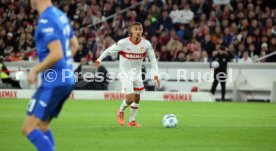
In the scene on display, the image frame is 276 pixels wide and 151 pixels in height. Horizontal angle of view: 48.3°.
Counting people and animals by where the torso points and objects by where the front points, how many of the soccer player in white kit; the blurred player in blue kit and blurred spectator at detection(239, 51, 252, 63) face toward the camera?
2

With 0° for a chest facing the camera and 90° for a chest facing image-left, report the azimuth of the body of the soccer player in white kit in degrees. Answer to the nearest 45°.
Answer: approximately 0°

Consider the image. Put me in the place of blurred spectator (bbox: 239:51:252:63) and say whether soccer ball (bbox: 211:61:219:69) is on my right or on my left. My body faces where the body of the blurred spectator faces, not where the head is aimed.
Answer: on my right

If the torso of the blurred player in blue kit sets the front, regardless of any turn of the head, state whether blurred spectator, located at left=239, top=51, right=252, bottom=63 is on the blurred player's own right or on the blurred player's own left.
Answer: on the blurred player's own right

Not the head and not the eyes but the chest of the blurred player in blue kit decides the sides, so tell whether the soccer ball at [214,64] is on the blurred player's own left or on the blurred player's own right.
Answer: on the blurred player's own right
